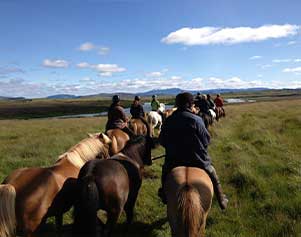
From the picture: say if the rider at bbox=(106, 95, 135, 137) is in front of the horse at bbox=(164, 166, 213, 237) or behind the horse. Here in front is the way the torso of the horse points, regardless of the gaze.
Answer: in front

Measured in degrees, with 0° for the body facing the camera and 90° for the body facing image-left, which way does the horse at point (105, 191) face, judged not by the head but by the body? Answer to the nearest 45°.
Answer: approximately 225°

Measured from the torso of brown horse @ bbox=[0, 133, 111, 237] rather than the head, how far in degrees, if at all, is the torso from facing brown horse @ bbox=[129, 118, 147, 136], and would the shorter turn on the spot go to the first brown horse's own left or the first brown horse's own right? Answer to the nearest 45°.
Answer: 0° — it already faces it

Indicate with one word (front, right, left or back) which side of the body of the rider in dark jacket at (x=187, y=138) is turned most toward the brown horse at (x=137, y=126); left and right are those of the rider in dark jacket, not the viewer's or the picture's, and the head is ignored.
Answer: front

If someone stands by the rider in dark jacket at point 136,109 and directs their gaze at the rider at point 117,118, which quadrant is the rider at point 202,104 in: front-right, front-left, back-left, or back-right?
back-left

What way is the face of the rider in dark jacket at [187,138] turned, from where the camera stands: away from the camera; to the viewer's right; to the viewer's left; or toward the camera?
away from the camera

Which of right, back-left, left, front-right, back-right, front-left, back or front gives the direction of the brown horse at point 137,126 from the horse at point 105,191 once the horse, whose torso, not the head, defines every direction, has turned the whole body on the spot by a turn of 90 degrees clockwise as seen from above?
back-left

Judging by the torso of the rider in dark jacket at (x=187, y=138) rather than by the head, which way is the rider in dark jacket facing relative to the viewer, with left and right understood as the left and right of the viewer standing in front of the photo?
facing away from the viewer

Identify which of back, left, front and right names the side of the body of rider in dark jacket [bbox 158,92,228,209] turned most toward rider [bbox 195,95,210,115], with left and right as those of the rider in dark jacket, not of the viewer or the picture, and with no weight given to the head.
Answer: front

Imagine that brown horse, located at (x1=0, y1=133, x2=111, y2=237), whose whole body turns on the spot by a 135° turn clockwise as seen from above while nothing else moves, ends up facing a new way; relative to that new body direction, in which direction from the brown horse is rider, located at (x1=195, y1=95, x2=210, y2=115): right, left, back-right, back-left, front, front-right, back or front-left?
back-left

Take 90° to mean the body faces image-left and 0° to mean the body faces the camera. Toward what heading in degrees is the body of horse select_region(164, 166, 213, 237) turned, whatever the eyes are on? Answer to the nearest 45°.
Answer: approximately 180°

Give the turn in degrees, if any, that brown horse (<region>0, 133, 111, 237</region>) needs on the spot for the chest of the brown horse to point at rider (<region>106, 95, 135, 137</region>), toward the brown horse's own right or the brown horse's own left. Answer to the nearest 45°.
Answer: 0° — it already faces them

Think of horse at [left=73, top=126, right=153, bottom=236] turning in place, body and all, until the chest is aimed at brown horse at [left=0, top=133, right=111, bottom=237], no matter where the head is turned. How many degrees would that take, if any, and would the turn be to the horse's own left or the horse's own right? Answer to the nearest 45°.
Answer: approximately 135° to the horse's own left

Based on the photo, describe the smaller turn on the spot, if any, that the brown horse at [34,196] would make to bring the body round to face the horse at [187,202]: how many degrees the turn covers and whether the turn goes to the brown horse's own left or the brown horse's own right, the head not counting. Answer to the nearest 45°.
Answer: approximately 90° to the brown horse's own right

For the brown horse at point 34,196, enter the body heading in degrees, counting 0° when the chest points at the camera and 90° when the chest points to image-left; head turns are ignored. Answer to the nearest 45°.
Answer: approximately 225°
